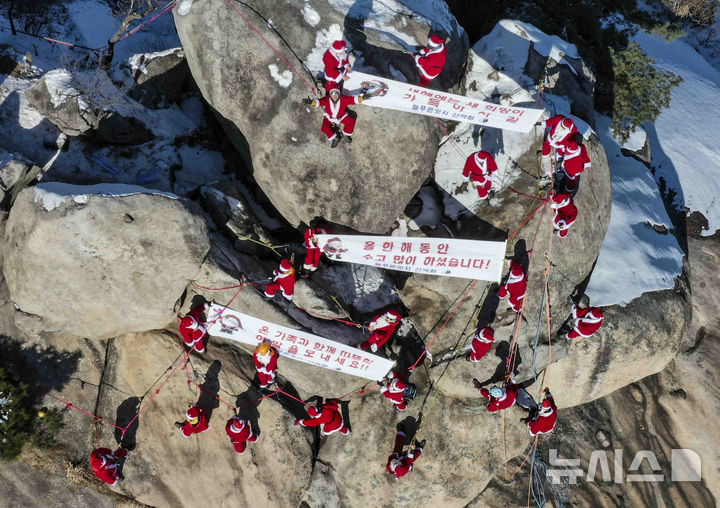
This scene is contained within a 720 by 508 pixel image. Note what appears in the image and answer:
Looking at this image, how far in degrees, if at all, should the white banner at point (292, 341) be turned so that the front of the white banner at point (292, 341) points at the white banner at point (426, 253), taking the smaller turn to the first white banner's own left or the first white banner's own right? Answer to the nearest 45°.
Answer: approximately 135° to the first white banner's own left

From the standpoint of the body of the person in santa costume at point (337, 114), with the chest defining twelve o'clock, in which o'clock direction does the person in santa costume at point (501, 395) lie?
the person in santa costume at point (501, 395) is roughly at 10 o'clock from the person in santa costume at point (337, 114).

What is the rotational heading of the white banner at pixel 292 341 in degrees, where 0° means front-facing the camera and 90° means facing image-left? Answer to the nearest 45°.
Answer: approximately 0°

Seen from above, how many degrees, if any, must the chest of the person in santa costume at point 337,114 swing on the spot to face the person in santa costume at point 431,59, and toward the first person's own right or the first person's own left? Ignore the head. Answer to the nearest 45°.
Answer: approximately 135° to the first person's own left

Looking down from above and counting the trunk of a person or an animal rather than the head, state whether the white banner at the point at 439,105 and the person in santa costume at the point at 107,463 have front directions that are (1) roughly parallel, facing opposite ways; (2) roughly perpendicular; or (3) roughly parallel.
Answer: roughly perpendicular

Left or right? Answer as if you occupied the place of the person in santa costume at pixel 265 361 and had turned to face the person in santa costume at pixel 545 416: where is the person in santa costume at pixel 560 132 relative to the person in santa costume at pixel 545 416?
left
